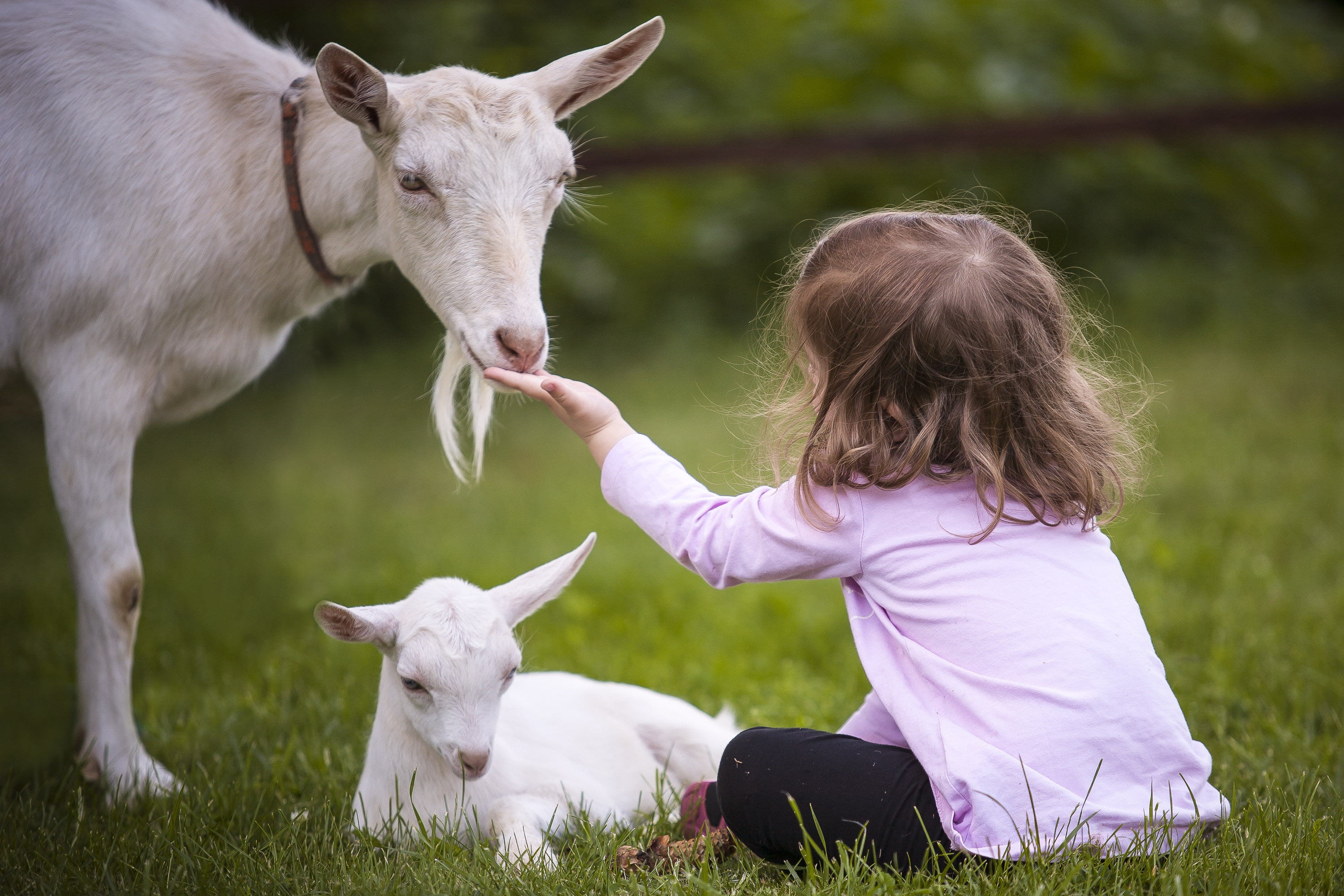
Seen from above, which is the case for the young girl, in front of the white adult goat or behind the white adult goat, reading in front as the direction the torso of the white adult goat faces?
in front

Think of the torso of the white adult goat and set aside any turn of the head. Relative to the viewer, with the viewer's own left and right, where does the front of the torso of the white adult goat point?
facing to the right of the viewer

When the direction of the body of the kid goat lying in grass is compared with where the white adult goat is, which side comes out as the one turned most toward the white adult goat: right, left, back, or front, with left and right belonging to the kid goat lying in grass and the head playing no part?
right

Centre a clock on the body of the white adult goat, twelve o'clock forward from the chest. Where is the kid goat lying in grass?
The kid goat lying in grass is roughly at 2 o'clock from the white adult goat.

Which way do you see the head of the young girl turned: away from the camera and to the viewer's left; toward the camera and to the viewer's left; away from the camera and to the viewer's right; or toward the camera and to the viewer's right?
away from the camera and to the viewer's left

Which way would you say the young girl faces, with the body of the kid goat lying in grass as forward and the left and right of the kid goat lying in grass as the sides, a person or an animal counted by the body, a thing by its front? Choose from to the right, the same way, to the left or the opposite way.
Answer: to the right

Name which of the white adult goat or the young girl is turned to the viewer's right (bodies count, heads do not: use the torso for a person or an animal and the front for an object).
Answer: the white adult goat

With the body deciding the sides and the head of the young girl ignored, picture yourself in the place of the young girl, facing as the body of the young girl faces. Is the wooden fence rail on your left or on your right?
on your right

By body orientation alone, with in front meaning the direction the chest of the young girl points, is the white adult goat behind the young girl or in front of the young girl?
in front

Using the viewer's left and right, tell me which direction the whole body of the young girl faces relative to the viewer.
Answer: facing away from the viewer and to the left of the viewer
